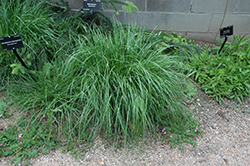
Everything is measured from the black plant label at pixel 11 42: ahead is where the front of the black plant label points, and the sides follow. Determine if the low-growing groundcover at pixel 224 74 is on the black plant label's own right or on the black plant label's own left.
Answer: on the black plant label's own left

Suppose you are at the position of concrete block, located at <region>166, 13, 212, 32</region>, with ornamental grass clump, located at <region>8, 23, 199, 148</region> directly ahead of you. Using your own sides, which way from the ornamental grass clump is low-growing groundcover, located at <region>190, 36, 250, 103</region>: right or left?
left

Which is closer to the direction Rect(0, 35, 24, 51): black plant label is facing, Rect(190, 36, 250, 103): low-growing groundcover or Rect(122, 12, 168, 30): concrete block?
the low-growing groundcover

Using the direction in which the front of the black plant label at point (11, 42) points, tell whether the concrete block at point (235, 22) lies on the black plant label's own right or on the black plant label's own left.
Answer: on the black plant label's own left

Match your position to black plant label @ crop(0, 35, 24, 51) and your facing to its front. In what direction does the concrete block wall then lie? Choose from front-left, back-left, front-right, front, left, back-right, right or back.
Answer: left

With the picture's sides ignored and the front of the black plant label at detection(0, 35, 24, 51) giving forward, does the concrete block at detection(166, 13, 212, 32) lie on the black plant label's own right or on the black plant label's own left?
on the black plant label's own left

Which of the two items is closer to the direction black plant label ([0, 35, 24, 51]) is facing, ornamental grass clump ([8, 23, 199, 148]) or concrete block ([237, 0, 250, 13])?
the ornamental grass clump

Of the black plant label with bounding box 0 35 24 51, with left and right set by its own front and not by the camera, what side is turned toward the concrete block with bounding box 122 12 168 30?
left

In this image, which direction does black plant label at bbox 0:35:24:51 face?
toward the camera

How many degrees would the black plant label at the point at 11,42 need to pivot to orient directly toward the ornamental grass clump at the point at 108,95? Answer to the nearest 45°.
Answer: approximately 45° to its left

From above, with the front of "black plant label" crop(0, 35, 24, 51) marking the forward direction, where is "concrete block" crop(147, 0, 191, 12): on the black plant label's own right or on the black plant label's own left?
on the black plant label's own left
